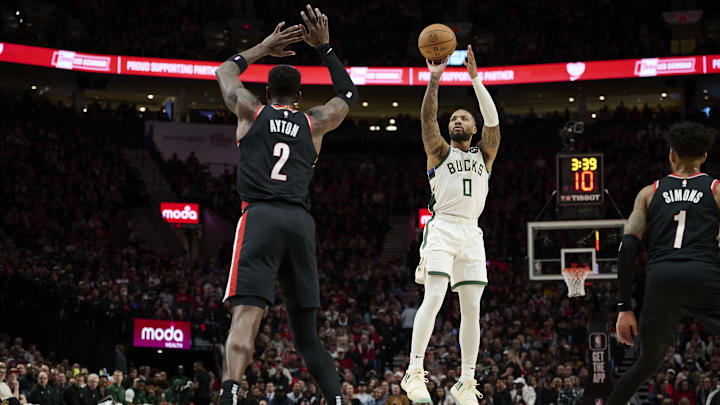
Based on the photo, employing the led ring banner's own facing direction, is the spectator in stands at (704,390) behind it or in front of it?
in front

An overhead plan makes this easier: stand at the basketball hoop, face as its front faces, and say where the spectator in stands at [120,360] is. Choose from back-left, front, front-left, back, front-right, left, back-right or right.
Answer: right

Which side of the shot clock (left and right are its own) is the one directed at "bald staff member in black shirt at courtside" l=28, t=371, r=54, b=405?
right

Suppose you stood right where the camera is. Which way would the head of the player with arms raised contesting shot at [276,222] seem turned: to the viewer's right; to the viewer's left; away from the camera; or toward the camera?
away from the camera

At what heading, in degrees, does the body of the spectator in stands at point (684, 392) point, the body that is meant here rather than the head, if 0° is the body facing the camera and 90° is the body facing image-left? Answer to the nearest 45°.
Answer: approximately 0°

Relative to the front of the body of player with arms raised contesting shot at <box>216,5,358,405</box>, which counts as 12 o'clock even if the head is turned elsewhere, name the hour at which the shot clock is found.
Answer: The shot clock is roughly at 1 o'clock from the player with arms raised contesting shot.

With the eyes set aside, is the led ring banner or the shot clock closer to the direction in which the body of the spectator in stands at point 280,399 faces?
the shot clock

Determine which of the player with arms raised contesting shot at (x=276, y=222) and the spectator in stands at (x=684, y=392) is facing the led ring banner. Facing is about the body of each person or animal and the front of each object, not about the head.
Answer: the player with arms raised contesting shot

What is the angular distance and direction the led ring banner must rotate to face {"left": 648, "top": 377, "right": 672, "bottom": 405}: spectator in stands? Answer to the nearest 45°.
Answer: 0° — it already faces them

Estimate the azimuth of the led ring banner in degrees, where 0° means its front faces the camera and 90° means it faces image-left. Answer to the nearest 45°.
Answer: approximately 0°

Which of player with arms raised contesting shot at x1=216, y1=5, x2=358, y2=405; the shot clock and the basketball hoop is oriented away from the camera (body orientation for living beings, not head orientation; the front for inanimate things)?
the player with arms raised contesting shot

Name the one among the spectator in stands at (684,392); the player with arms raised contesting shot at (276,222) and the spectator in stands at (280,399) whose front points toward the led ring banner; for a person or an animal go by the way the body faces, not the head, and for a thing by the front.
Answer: the player with arms raised contesting shot
